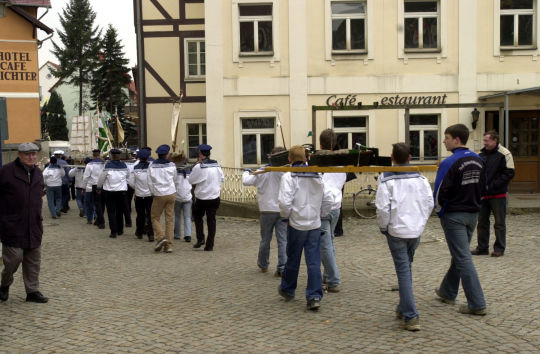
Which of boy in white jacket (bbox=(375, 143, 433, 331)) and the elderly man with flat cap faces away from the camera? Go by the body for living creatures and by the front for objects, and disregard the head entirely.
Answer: the boy in white jacket

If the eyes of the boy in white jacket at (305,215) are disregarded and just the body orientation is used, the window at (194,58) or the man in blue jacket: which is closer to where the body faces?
the window

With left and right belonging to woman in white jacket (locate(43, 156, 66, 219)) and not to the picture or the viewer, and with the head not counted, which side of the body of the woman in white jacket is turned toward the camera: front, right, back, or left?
back

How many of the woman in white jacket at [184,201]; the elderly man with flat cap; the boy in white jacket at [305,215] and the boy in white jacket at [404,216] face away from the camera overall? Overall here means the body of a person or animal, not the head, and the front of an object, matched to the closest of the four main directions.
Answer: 3

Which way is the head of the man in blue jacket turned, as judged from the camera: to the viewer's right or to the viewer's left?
to the viewer's left

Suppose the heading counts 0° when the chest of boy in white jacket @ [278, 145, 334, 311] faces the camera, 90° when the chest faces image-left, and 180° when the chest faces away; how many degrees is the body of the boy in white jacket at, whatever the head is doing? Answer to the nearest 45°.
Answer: approximately 180°

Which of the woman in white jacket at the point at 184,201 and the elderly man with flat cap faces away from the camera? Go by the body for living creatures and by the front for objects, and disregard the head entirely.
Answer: the woman in white jacket

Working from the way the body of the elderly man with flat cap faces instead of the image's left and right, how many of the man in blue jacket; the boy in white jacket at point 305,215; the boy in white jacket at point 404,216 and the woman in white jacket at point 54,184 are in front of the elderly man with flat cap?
3

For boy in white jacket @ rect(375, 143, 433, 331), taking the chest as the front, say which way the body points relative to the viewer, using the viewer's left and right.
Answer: facing away from the viewer

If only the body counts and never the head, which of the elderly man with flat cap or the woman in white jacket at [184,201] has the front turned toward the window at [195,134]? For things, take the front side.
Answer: the woman in white jacket

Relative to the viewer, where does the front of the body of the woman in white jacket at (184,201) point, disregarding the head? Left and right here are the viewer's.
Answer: facing away from the viewer
